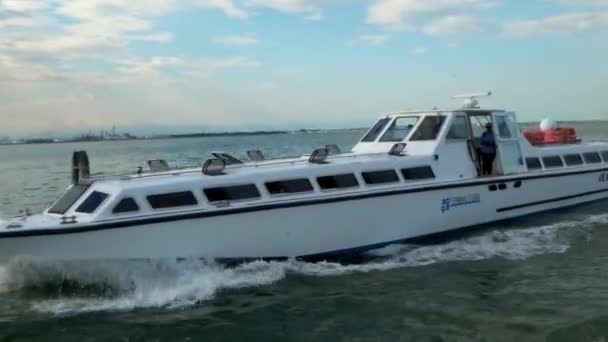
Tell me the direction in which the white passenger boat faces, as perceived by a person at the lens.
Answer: facing the viewer and to the left of the viewer
